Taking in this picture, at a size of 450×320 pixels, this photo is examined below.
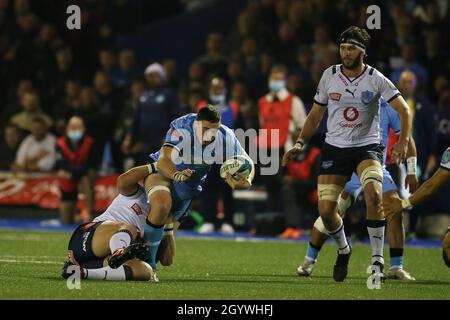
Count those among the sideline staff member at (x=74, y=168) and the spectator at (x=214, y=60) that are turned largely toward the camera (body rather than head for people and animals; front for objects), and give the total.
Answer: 2

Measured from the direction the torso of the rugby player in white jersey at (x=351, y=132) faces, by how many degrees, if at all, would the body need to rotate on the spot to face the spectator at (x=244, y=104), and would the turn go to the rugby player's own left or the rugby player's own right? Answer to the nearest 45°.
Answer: approximately 180°

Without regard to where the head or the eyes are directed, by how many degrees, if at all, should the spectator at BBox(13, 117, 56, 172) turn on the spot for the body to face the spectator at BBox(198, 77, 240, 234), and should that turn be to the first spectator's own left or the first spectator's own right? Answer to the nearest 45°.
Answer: approximately 45° to the first spectator's own left

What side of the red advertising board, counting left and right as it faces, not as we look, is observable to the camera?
front

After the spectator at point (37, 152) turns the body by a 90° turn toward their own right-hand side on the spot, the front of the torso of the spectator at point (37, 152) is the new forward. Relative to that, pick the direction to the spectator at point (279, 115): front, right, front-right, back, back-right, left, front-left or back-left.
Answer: back-left

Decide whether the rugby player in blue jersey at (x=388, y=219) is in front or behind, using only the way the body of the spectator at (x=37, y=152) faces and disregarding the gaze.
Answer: in front

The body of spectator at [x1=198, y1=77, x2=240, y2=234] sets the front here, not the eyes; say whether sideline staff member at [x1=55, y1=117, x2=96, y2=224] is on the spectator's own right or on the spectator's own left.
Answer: on the spectator's own right

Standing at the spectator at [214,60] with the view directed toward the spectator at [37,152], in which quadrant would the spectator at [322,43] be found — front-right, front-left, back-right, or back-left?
back-left

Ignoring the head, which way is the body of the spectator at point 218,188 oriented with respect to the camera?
toward the camera

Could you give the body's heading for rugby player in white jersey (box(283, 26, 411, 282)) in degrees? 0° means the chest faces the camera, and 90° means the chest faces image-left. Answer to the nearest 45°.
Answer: approximately 0°

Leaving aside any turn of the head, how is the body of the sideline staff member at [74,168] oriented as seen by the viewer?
toward the camera
